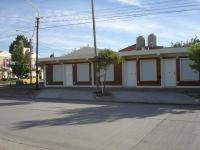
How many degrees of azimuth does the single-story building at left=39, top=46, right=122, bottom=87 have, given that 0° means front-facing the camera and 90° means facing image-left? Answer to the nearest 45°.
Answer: approximately 0°

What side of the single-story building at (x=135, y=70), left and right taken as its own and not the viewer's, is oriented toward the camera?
front
